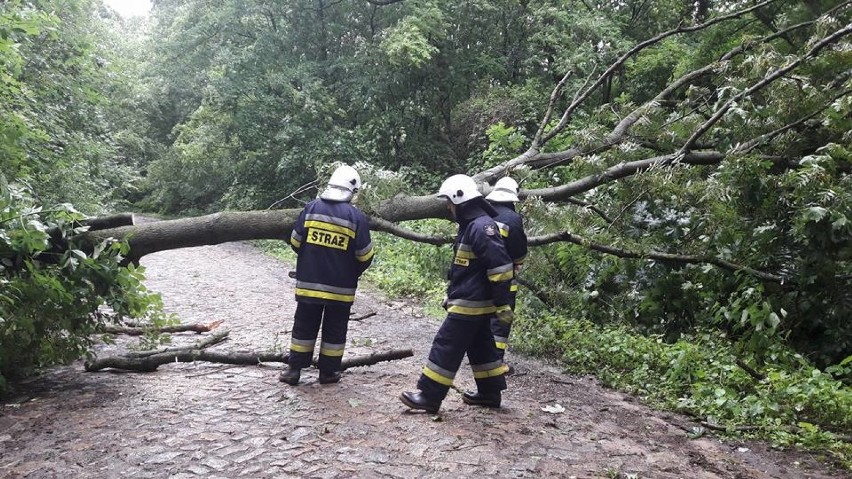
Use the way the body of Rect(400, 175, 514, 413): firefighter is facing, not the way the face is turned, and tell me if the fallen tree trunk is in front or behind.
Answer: in front

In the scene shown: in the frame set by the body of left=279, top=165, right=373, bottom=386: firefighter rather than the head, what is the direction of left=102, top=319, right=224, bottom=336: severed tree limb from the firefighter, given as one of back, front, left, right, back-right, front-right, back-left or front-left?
front-left

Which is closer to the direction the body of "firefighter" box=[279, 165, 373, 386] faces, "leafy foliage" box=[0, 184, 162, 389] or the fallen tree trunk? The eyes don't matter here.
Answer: the fallen tree trunk

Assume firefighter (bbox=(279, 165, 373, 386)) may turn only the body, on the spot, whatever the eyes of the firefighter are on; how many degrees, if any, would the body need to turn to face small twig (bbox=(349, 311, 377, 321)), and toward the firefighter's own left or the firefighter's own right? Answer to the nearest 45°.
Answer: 0° — they already face it

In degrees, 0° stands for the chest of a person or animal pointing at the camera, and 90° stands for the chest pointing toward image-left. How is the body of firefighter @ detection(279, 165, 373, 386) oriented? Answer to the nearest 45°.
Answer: approximately 180°

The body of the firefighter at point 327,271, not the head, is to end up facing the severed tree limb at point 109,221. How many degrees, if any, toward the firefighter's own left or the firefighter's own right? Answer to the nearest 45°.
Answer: approximately 90° to the firefighter's own left

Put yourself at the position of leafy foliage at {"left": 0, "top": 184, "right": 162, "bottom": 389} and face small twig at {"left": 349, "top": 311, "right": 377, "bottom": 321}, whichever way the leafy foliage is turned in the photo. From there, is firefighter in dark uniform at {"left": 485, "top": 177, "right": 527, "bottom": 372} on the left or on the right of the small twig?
right

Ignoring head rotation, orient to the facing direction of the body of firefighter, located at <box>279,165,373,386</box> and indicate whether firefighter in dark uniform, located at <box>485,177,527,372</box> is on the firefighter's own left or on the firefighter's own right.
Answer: on the firefighter's own right
